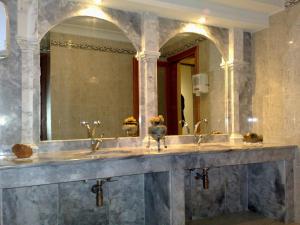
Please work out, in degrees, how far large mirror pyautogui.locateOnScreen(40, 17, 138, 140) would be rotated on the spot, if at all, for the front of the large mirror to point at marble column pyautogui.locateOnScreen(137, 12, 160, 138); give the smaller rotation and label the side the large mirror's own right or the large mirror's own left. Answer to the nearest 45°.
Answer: approximately 90° to the large mirror's own left

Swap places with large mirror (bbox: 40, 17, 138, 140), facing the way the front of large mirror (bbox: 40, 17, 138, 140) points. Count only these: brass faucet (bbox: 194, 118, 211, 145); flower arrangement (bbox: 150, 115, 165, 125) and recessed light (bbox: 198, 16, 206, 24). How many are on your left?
3

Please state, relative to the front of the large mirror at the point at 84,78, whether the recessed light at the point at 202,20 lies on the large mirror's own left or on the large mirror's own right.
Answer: on the large mirror's own left

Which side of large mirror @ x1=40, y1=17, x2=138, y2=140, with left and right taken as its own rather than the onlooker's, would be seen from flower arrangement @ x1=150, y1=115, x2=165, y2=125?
left

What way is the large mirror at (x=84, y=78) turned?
toward the camera

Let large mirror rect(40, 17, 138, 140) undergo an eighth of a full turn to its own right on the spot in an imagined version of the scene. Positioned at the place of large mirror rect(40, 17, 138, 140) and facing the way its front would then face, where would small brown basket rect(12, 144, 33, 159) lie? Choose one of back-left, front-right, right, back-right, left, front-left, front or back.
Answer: front

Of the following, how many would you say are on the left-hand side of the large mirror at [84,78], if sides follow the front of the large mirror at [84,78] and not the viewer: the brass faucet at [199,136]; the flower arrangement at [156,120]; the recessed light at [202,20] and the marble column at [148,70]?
4

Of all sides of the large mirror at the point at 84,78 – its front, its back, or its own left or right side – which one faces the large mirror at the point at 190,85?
left
